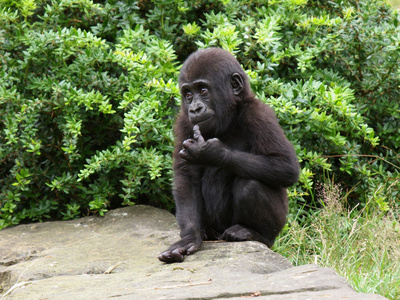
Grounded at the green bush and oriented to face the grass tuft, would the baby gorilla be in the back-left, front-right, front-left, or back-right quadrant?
front-right

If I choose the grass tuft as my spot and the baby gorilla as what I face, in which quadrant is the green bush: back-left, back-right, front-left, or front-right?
front-right

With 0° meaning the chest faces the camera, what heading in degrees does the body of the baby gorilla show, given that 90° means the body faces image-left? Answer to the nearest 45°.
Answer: approximately 45°

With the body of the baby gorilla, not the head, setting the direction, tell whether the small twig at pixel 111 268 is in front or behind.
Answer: in front

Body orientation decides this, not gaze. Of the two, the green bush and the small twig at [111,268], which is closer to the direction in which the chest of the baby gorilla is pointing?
the small twig
